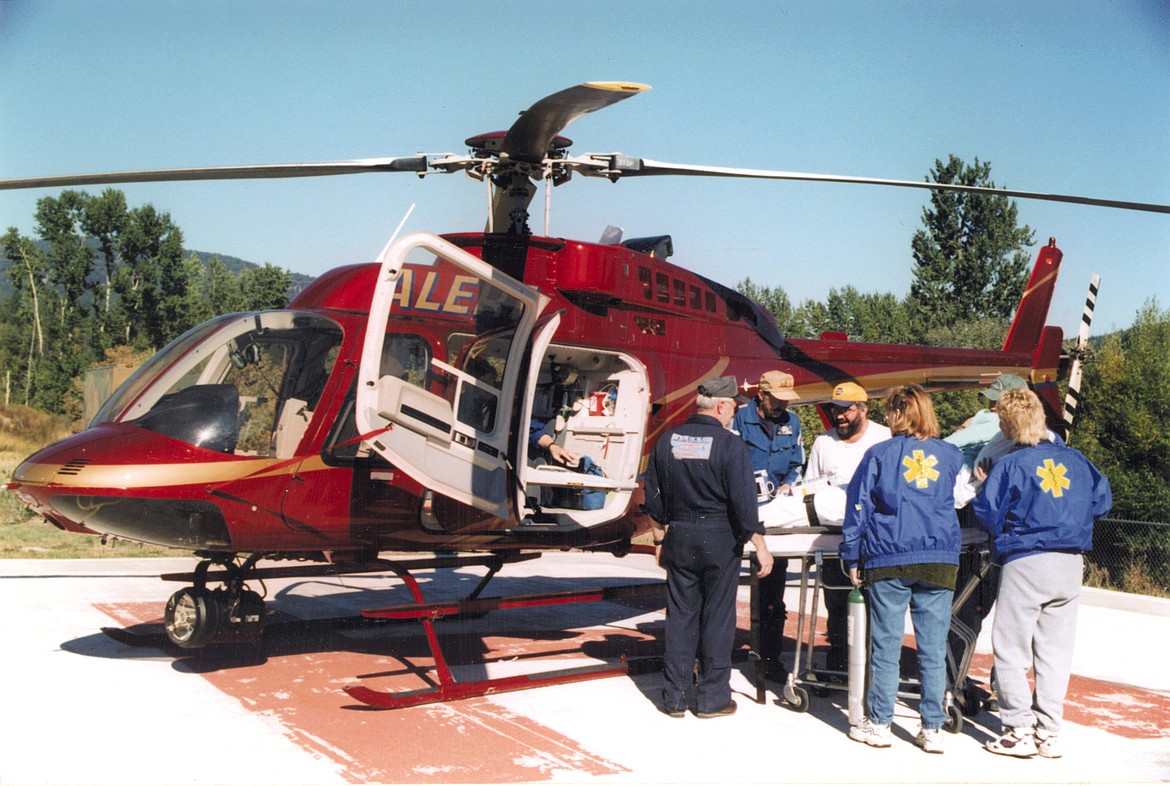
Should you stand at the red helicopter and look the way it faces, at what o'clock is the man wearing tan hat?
The man wearing tan hat is roughly at 7 o'clock from the red helicopter.

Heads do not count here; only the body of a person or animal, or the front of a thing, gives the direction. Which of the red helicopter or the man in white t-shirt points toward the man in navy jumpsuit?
the man in white t-shirt

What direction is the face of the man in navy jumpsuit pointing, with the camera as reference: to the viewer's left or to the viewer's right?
to the viewer's right

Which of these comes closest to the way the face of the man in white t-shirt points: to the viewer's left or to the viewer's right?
to the viewer's left

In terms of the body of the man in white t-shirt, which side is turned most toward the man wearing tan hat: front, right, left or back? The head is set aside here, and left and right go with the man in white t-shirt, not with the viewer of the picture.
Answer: right

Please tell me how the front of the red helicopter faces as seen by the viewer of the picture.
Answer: facing the viewer and to the left of the viewer

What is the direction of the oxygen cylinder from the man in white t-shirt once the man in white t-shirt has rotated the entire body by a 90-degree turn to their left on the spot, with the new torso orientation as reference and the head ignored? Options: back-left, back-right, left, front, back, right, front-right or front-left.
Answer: front-right

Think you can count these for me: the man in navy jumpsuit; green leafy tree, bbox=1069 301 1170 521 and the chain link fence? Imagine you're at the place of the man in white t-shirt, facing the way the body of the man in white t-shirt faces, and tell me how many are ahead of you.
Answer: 1

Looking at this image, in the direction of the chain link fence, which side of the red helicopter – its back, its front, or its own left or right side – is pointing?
back

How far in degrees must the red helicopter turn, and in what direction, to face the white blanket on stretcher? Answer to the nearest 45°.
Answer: approximately 135° to its left

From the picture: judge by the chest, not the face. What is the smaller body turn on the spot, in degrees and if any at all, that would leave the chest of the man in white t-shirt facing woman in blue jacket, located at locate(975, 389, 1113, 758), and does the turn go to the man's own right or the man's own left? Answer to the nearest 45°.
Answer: approximately 90° to the man's own left

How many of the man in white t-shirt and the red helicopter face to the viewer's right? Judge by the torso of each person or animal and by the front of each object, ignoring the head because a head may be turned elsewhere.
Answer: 0
